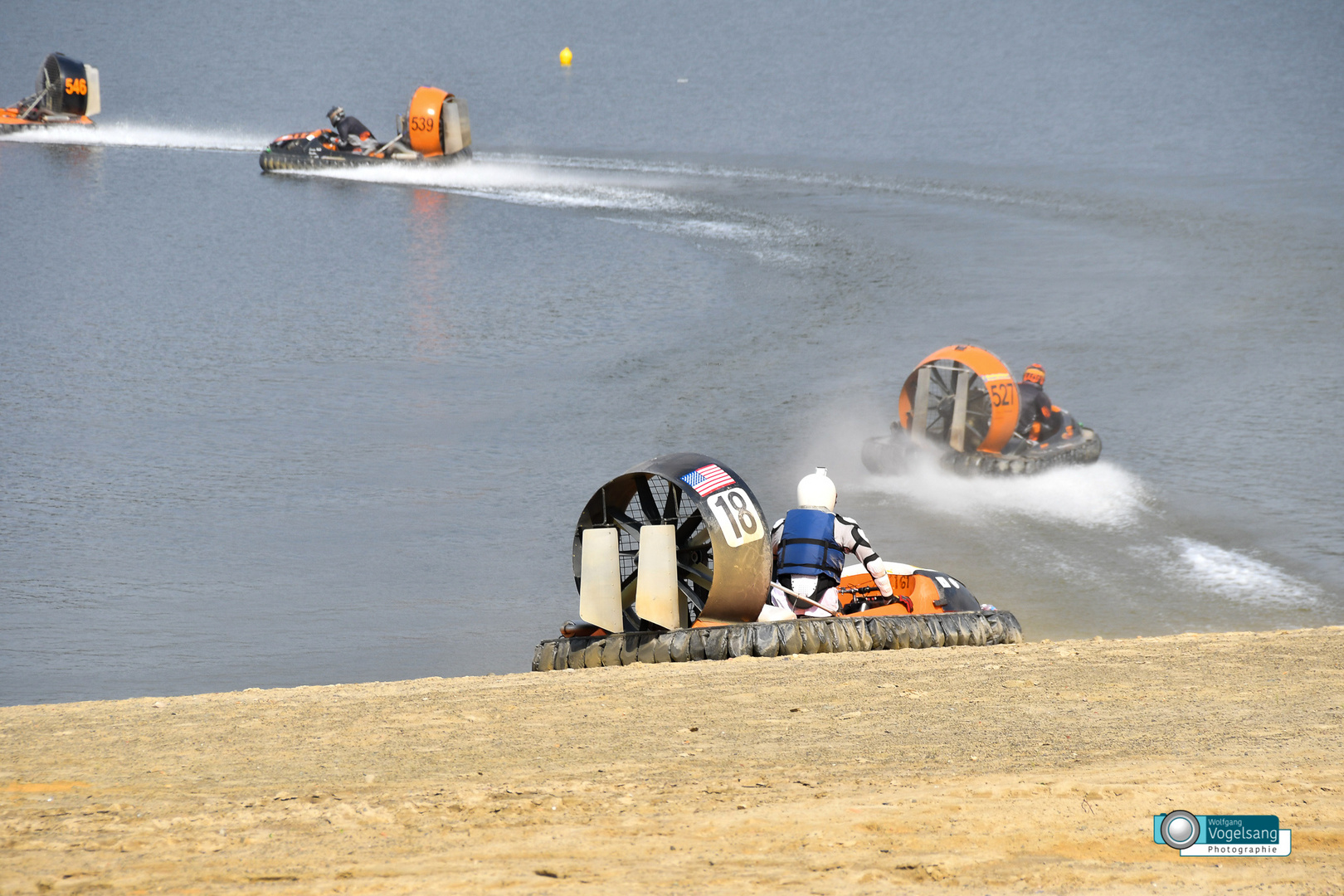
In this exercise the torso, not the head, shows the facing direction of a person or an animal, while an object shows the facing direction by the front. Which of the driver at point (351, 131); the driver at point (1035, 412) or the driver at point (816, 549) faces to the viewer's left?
the driver at point (351, 131)

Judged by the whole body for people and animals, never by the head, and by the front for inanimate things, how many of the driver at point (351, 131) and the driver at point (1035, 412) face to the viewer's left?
1

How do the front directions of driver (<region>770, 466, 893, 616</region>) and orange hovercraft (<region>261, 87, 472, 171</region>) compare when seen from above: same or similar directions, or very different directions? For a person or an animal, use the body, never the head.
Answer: very different directions

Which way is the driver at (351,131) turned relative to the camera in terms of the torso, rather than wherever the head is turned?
to the viewer's left

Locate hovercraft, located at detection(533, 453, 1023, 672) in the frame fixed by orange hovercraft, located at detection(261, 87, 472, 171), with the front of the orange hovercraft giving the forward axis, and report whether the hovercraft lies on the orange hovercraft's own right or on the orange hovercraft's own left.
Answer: on the orange hovercraft's own left

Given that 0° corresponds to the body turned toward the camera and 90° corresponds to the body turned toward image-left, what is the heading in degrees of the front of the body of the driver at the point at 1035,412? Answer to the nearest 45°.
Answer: approximately 225°

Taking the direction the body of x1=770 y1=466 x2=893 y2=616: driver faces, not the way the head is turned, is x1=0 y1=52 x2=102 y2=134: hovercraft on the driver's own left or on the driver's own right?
on the driver's own left

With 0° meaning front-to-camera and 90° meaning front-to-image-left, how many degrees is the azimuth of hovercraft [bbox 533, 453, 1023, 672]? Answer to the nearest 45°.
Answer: approximately 225°

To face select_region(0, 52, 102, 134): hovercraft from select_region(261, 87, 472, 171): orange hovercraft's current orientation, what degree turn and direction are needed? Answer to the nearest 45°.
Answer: approximately 45° to its right

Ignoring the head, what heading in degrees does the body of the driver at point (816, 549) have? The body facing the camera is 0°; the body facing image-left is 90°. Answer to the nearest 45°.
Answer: approximately 225°

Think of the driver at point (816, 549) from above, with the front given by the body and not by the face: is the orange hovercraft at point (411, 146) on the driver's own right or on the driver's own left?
on the driver's own left

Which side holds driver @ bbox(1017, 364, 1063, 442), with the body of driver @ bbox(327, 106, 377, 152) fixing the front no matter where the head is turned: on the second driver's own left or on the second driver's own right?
on the second driver's own left

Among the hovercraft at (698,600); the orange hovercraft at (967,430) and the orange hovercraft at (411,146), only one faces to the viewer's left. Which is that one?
the orange hovercraft at (411,146)

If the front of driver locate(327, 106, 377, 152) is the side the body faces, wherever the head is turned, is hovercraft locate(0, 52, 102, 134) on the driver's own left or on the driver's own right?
on the driver's own right

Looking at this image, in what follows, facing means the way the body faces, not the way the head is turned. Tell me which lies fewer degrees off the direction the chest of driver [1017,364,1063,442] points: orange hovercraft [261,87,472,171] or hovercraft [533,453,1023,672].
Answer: the orange hovercraft
